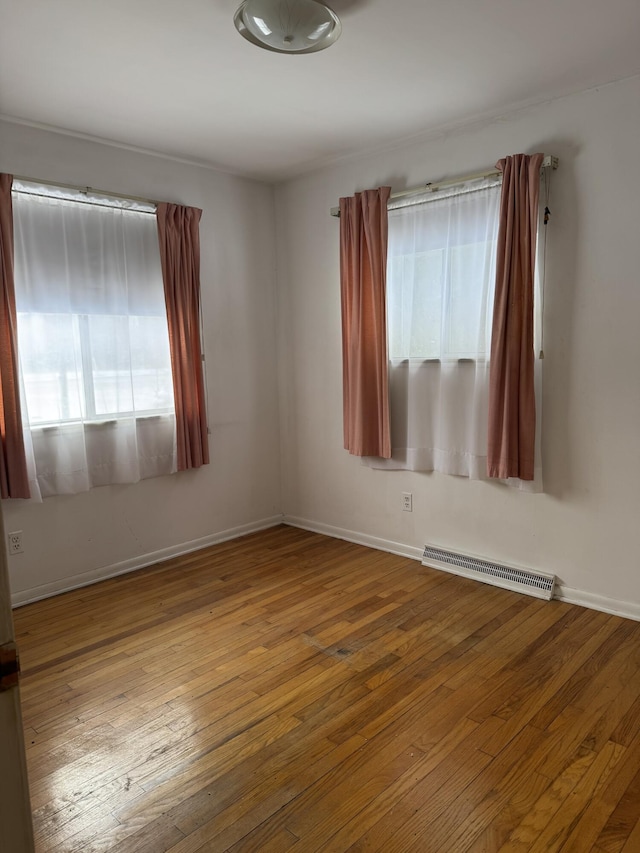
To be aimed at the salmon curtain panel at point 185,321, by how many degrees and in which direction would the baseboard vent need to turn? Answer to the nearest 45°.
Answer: approximately 45° to its right

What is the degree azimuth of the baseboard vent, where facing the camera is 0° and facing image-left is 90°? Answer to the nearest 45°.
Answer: approximately 45°

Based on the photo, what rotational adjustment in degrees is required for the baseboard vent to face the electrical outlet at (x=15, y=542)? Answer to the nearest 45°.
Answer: approximately 45° to its right

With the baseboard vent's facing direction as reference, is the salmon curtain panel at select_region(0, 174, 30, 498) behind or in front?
in front

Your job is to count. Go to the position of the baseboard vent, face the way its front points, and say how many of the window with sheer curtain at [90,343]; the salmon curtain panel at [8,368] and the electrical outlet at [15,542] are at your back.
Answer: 0

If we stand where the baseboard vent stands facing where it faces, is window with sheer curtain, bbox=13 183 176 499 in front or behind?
in front
